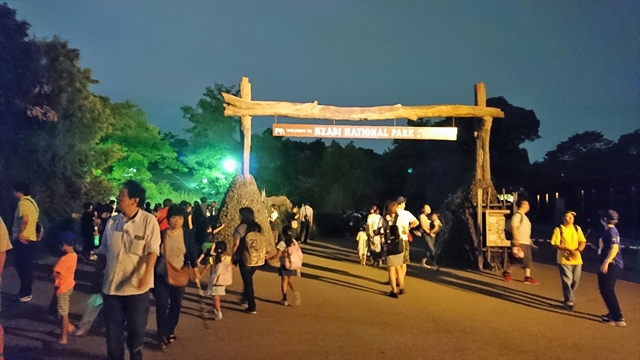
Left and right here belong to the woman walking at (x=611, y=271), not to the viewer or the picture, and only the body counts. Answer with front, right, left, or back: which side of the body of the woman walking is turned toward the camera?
left

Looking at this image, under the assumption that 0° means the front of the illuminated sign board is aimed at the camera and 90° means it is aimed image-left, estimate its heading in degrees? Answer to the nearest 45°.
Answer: approximately 0°

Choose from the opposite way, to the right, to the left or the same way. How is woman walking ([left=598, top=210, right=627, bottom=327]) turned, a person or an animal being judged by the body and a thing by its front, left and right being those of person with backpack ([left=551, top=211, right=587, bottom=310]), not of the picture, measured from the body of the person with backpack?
to the right

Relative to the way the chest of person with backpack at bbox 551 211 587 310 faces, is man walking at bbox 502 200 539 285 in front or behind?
behind

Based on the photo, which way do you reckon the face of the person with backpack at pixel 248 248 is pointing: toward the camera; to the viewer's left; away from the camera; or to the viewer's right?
away from the camera
